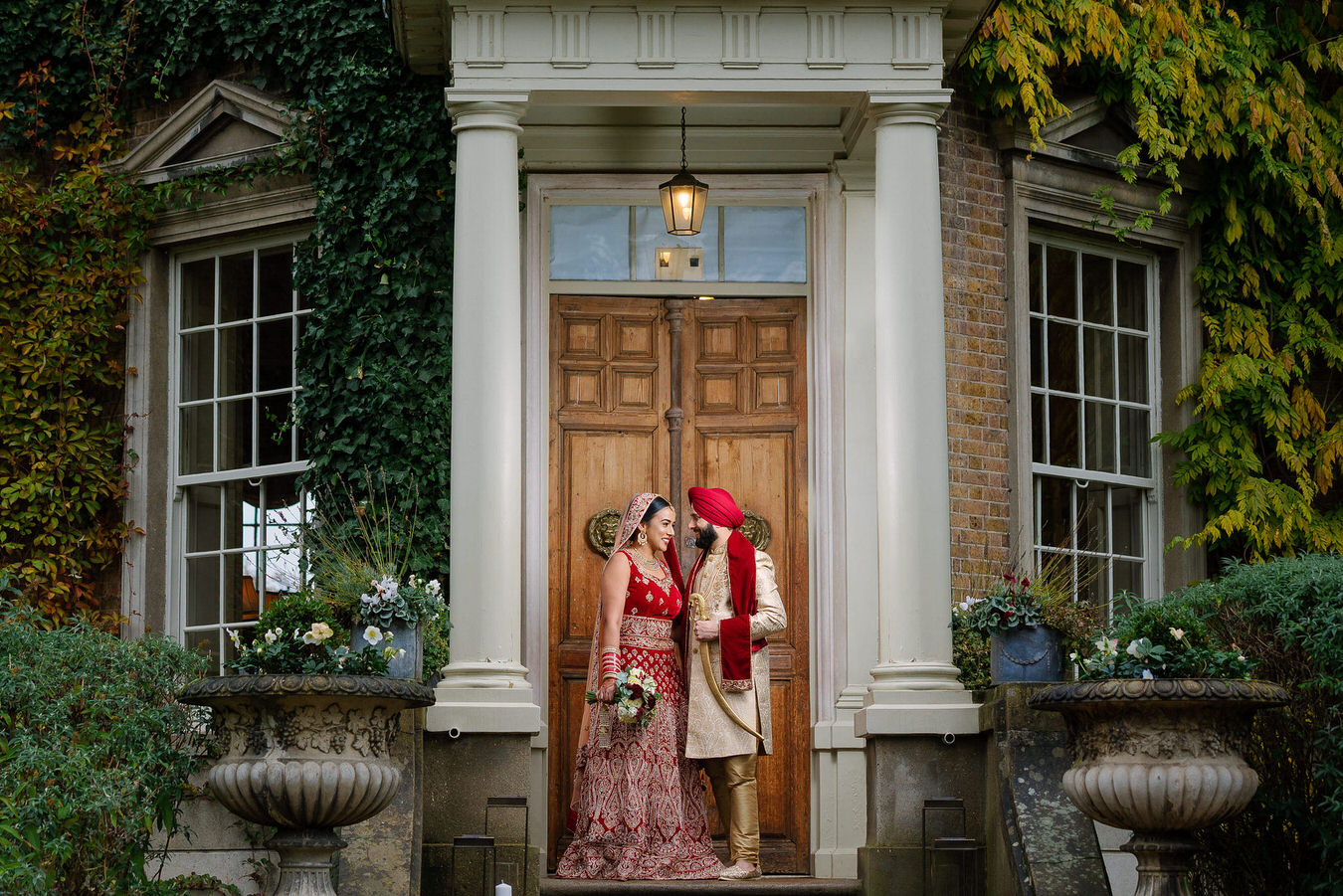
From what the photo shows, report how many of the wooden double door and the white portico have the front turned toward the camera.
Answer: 2

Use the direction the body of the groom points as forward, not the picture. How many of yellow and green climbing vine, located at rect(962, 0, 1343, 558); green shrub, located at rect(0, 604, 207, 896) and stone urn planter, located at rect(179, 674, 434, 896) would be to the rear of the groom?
1

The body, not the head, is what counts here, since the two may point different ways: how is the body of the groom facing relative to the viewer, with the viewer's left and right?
facing the viewer and to the left of the viewer

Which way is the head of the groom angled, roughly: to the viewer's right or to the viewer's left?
to the viewer's left

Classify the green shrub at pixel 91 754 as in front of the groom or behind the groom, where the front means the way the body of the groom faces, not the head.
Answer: in front

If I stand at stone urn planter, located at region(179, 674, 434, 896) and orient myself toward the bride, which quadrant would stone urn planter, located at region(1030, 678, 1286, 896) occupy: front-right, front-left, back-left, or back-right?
front-right

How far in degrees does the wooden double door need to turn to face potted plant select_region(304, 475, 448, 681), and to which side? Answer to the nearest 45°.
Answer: approximately 45° to its right

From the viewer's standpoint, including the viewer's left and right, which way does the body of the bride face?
facing the viewer and to the right of the viewer

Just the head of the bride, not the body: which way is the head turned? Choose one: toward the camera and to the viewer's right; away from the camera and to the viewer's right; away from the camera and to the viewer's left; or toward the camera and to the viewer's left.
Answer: toward the camera and to the viewer's right

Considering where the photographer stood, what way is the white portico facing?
facing the viewer

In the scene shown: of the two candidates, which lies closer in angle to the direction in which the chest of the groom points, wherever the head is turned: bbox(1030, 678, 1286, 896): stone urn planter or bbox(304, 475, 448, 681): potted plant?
the potted plant

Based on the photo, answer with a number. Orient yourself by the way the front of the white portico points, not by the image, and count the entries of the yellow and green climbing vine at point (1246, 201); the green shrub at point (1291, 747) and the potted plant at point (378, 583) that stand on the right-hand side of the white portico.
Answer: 1

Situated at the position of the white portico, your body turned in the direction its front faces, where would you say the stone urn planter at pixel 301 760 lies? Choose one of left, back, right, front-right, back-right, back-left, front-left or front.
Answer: front-right
